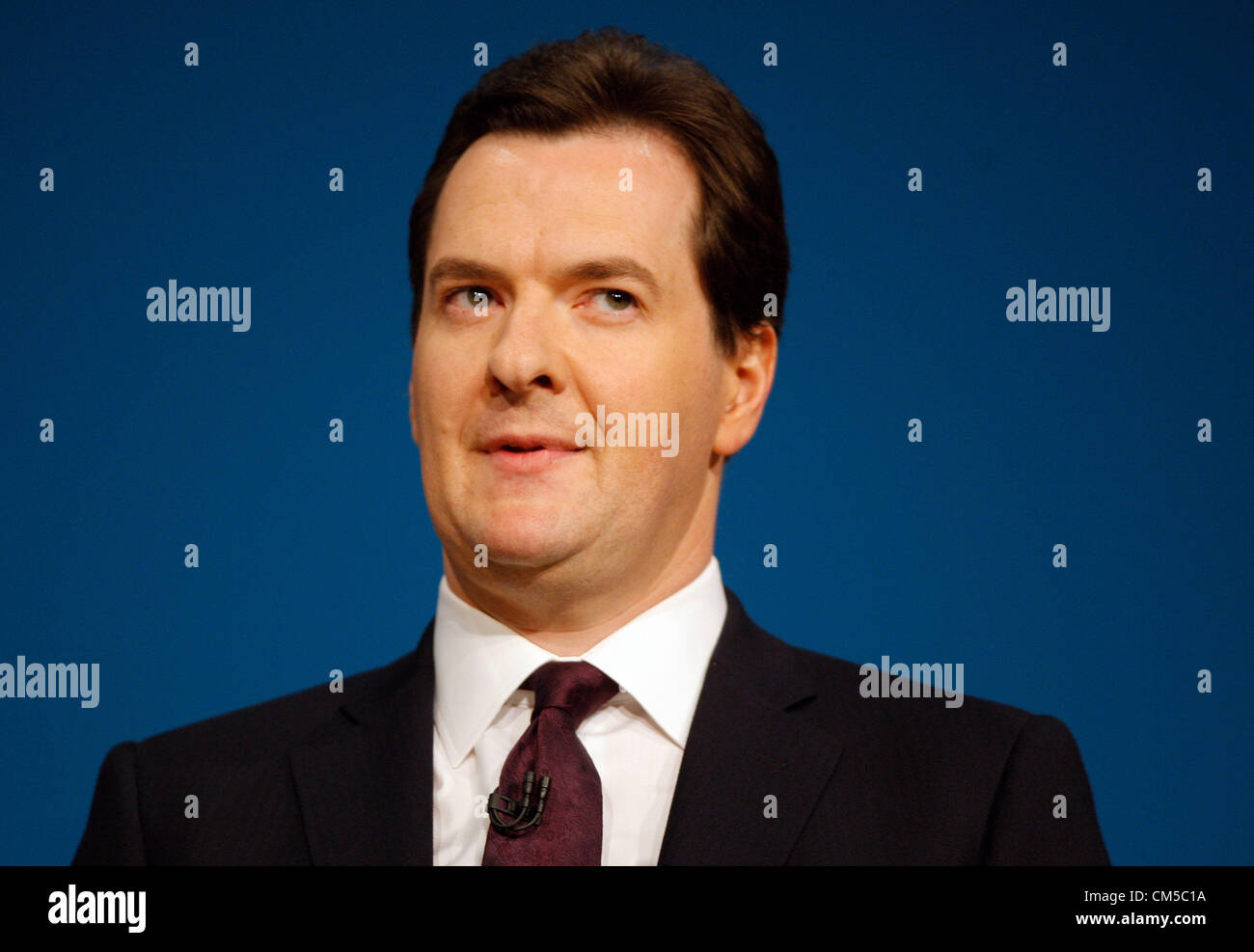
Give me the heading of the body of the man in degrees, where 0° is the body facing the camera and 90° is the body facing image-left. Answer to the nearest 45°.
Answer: approximately 0°
